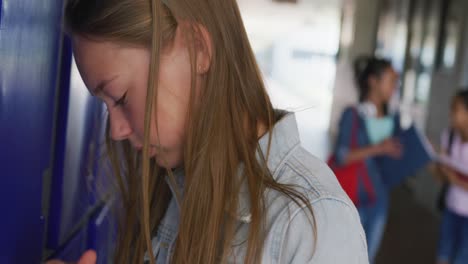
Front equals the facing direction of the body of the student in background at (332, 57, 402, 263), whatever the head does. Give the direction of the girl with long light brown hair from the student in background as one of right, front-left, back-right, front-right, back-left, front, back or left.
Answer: front-right

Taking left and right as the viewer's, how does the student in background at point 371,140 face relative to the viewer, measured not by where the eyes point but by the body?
facing the viewer and to the right of the viewer

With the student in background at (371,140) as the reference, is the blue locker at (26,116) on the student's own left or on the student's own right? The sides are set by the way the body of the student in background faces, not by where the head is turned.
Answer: on the student's own right

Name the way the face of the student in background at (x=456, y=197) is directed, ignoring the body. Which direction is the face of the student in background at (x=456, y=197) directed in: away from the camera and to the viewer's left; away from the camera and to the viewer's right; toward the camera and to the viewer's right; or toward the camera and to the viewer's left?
toward the camera and to the viewer's left

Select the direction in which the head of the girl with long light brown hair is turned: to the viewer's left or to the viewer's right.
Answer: to the viewer's left
